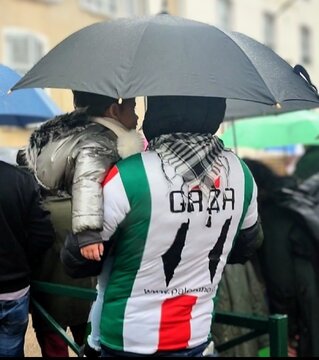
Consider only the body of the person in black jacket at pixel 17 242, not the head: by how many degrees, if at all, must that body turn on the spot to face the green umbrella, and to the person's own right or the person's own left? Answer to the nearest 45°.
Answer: approximately 45° to the person's own right

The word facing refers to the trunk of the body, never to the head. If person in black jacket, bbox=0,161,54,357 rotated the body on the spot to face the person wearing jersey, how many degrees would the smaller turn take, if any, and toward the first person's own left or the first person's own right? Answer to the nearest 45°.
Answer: approximately 135° to the first person's own right

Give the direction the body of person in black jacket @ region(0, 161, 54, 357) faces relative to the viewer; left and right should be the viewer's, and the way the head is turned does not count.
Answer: facing away from the viewer
